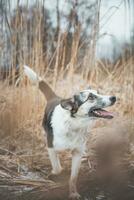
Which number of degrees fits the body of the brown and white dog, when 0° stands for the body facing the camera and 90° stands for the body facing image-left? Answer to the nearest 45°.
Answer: approximately 315°
